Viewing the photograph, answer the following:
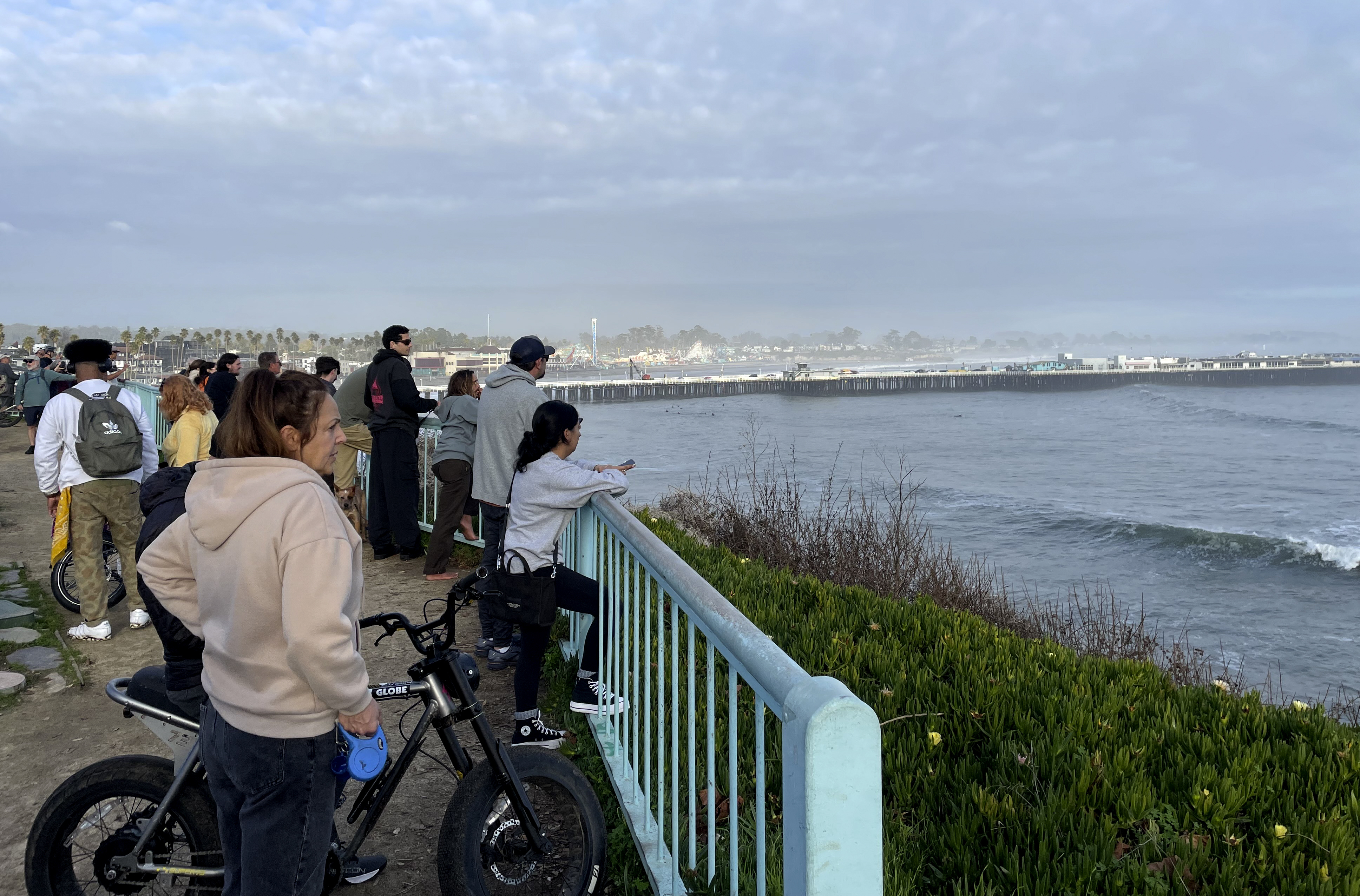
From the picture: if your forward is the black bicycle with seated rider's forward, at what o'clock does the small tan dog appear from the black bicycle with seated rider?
The small tan dog is roughly at 9 o'clock from the black bicycle with seated rider.

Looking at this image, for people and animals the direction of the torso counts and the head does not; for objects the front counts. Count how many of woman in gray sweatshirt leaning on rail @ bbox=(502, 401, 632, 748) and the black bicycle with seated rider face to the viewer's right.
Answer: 2

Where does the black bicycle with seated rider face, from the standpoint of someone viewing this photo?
facing to the right of the viewer

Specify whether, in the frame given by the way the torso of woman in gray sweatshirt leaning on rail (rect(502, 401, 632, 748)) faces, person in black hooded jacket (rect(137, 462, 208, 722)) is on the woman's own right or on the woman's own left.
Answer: on the woman's own right

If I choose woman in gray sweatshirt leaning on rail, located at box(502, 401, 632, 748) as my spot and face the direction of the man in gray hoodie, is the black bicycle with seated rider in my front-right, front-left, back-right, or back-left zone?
back-left

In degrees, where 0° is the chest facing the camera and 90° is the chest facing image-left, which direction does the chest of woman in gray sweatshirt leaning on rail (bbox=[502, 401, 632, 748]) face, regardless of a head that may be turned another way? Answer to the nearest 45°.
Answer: approximately 270°

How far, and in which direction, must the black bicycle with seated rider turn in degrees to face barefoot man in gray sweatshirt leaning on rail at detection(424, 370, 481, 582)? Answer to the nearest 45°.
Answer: approximately 90° to its left

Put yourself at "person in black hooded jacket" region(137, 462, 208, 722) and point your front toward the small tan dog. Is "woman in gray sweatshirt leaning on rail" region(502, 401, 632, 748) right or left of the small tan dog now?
right
